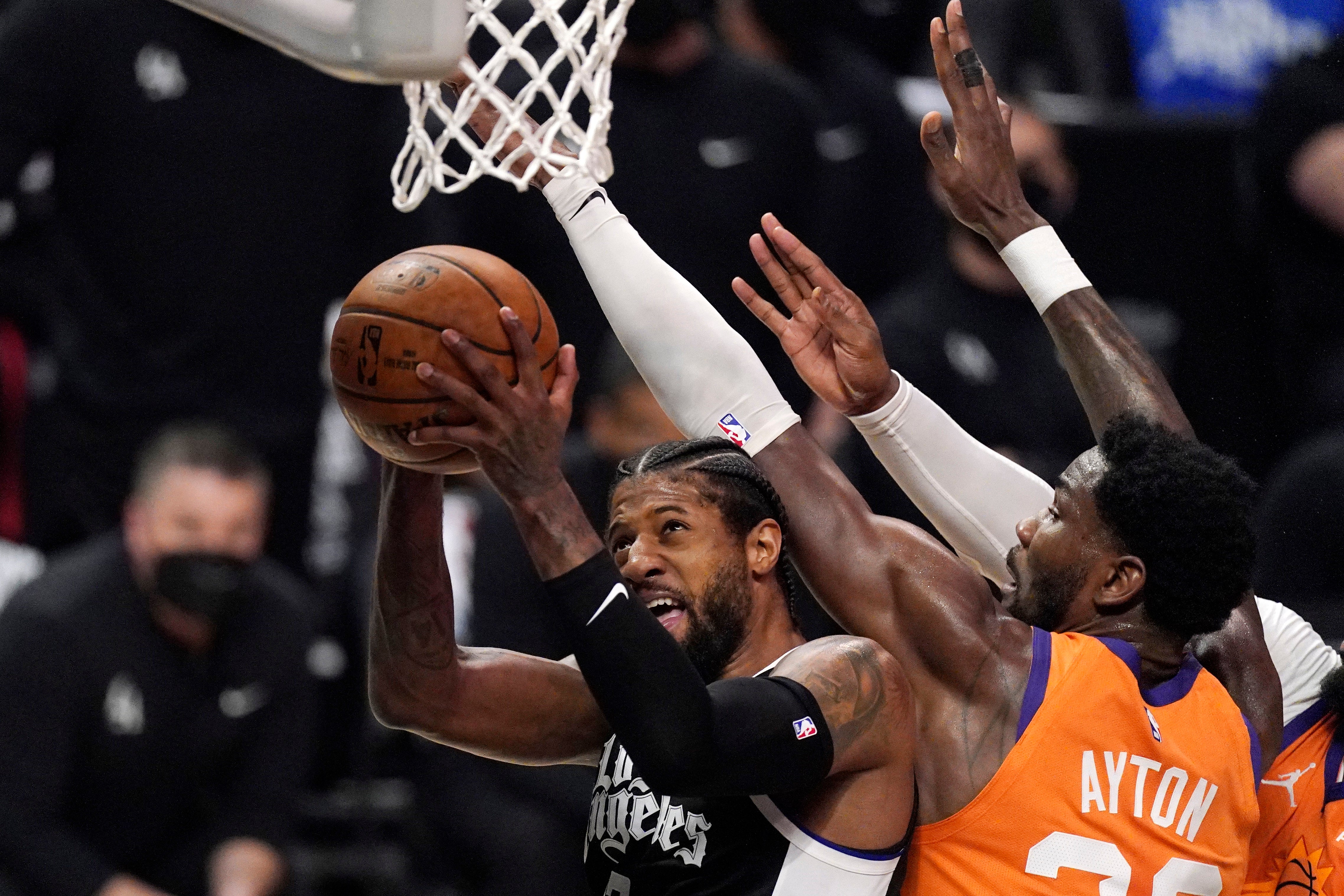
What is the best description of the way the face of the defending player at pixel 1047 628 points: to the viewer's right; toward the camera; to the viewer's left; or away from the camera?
to the viewer's left

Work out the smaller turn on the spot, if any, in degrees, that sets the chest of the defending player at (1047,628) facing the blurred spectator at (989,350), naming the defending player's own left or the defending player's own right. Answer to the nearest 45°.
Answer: approximately 45° to the defending player's own right

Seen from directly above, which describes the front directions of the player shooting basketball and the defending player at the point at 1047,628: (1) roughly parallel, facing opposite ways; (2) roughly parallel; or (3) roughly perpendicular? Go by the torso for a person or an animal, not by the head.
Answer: roughly perpendicular

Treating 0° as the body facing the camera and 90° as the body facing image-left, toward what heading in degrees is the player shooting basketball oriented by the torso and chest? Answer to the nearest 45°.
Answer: approximately 45°

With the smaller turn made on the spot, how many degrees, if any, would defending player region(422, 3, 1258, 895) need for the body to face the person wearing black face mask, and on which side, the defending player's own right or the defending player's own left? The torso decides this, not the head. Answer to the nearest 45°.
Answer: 0° — they already face them

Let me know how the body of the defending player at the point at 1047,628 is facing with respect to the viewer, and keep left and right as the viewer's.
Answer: facing away from the viewer and to the left of the viewer

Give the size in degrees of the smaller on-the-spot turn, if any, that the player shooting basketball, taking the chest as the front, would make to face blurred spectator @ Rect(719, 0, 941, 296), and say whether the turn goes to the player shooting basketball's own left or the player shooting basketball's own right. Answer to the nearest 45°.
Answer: approximately 135° to the player shooting basketball's own right

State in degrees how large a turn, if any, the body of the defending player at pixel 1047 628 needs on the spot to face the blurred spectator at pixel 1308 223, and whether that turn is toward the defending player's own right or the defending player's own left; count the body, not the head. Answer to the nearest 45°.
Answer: approximately 45° to the defending player's own right

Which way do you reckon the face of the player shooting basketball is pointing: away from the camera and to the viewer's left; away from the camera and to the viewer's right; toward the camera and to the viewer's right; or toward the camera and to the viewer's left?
toward the camera and to the viewer's left

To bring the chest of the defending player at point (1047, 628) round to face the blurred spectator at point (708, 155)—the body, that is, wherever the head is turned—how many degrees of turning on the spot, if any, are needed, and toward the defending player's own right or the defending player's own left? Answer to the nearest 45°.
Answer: approximately 45° to the defending player's own right
